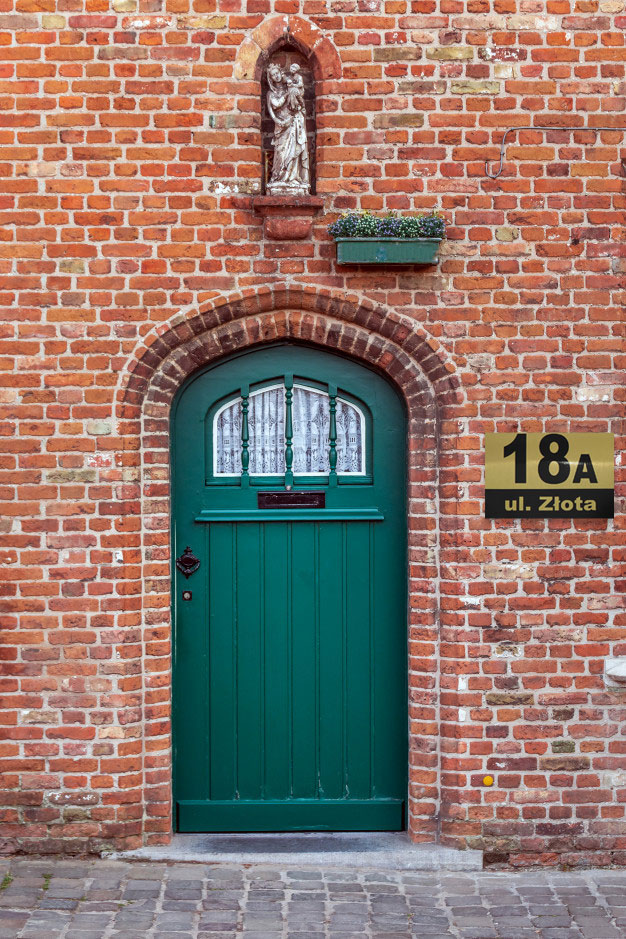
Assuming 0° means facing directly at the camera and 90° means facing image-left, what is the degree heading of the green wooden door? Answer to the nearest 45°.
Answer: approximately 0°

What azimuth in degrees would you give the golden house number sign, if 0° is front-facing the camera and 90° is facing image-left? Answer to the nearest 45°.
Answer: approximately 0°

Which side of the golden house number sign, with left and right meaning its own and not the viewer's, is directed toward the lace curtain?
right

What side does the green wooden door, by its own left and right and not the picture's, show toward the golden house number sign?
left

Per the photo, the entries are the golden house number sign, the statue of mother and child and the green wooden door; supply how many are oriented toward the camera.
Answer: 3

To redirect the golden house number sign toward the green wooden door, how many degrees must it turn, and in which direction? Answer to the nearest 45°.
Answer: approximately 90° to its right
